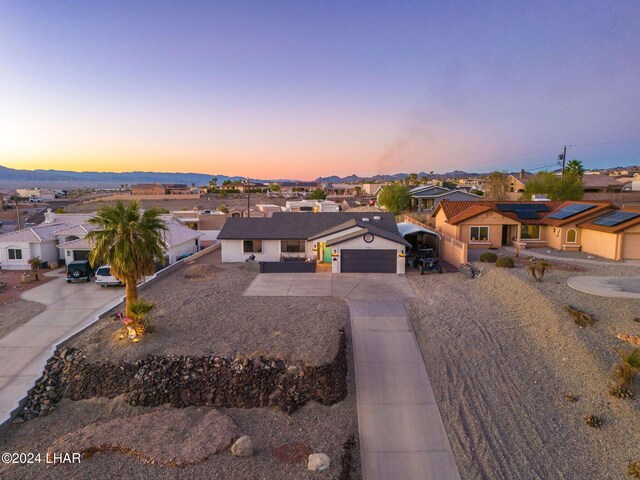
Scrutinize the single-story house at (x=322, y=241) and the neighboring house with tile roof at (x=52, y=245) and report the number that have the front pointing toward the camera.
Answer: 2

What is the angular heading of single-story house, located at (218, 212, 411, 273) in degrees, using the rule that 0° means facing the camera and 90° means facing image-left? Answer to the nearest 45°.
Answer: approximately 0°

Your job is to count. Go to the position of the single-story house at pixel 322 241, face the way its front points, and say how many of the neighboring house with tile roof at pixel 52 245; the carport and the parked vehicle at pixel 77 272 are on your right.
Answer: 2

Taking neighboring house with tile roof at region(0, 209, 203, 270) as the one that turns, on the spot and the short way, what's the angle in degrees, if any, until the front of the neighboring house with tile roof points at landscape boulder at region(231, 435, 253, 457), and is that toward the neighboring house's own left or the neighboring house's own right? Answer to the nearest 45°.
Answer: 0° — it already faces it

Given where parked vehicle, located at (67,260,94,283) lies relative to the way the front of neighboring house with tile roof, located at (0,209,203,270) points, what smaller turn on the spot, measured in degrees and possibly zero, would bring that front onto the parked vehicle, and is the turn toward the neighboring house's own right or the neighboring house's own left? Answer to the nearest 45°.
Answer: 0° — it already faces it

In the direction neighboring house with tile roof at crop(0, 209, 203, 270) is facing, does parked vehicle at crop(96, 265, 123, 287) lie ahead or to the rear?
ahead

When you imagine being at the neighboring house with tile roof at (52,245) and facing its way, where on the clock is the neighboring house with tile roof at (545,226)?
the neighboring house with tile roof at (545,226) is roughly at 10 o'clock from the neighboring house with tile roof at (52,245).

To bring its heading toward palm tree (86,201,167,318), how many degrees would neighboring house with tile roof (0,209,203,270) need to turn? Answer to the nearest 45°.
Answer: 0° — it already faces it

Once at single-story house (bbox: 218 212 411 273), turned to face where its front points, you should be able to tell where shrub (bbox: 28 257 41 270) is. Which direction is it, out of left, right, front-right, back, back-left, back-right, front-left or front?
right

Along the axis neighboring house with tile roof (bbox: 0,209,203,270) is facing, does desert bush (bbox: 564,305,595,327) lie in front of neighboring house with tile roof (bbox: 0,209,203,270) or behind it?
in front
